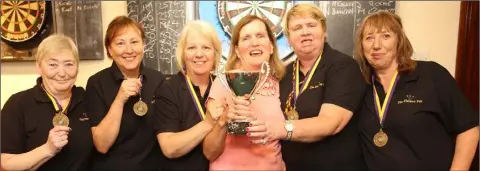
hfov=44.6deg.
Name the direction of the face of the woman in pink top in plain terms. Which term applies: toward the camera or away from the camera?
toward the camera

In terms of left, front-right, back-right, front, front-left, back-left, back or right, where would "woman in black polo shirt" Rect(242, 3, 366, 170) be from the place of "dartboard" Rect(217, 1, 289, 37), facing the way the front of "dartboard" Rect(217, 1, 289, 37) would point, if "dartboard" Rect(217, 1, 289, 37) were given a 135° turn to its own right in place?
back-left

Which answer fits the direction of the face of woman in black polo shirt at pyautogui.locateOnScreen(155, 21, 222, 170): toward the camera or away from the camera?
toward the camera

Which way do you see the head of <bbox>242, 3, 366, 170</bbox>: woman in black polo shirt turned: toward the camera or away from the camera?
toward the camera

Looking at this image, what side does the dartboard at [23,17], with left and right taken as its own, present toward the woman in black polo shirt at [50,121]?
front

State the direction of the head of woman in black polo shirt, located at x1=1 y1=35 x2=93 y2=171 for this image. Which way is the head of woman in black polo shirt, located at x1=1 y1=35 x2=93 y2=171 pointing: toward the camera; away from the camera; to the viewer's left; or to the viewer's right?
toward the camera

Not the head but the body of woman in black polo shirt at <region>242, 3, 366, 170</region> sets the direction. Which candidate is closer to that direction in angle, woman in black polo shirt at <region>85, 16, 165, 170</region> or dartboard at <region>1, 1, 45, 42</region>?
the woman in black polo shirt

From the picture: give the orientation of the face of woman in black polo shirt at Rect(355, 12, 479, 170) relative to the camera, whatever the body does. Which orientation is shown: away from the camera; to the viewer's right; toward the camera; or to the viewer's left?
toward the camera

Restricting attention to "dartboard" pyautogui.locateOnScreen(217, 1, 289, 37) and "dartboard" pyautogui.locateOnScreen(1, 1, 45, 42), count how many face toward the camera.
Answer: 2

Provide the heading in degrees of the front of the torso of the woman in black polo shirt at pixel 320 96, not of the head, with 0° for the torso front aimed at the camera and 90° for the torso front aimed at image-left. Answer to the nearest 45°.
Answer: approximately 45°

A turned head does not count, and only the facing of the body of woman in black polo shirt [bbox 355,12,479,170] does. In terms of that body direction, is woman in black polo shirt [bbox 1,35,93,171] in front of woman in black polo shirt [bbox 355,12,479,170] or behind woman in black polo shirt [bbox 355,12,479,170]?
in front

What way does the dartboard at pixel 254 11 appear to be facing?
toward the camera

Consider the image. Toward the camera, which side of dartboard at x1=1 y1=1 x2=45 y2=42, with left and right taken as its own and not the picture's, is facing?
front

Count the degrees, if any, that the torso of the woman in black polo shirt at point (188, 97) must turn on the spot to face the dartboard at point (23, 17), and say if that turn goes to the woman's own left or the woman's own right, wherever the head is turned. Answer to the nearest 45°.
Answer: approximately 180°
